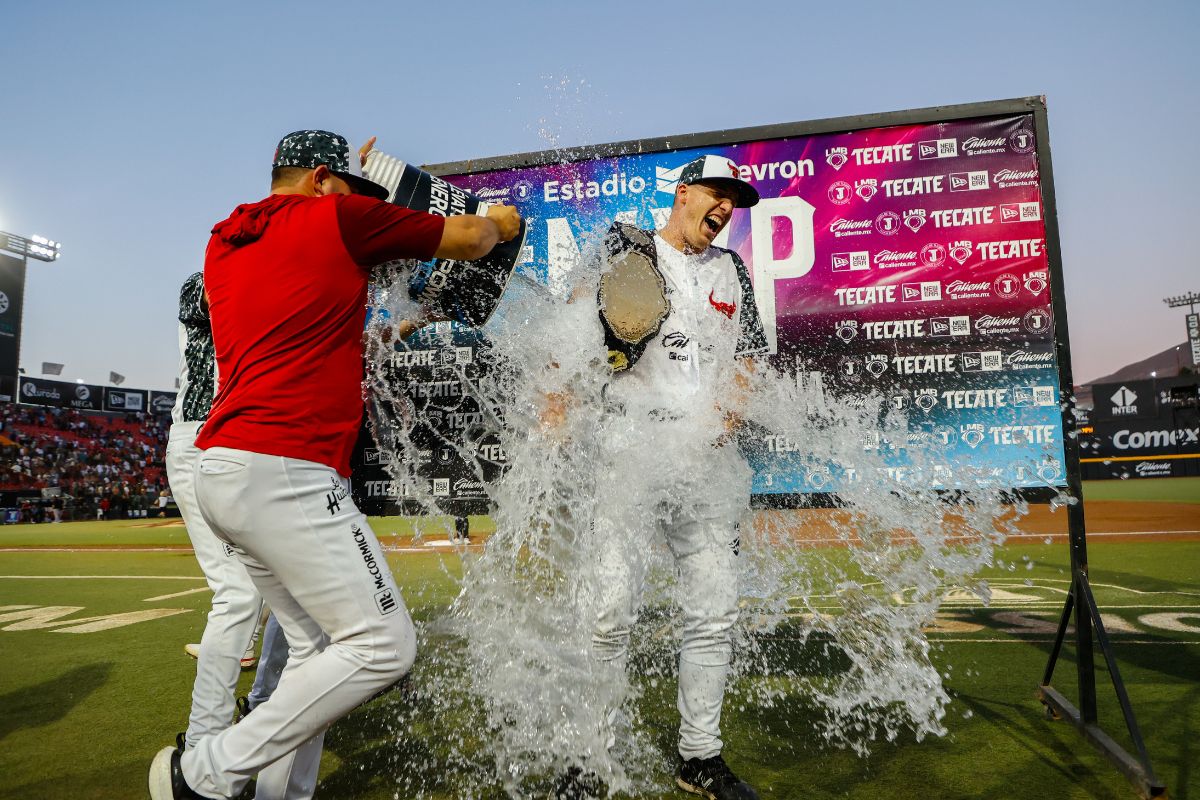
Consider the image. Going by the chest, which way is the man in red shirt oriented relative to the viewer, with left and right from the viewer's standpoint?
facing away from the viewer and to the right of the viewer

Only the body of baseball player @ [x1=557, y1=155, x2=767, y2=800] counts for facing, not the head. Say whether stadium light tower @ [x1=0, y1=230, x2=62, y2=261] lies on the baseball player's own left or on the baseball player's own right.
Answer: on the baseball player's own right

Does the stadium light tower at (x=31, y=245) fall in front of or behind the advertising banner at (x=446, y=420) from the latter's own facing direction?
behind

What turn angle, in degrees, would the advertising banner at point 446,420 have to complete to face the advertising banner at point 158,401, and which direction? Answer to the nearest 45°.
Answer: approximately 180°

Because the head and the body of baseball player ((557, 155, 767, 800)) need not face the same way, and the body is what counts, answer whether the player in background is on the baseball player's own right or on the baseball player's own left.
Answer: on the baseball player's own right

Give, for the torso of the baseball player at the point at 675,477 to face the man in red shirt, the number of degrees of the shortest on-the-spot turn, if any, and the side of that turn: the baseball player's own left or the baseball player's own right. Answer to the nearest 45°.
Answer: approximately 45° to the baseball player's own right

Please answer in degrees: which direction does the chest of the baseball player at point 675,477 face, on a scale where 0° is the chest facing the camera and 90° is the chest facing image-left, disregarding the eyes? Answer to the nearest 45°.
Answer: approximately 0°
